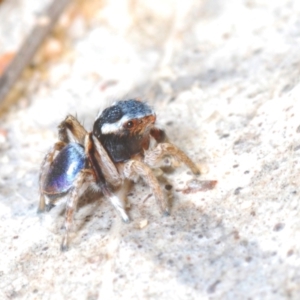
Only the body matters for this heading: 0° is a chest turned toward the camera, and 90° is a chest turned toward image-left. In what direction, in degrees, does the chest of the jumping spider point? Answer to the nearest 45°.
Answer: approximately 270°

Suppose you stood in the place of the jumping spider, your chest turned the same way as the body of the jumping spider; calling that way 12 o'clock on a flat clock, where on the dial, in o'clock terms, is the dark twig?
The dark twig is roughly at 9 o'clock from the jumping spider.
